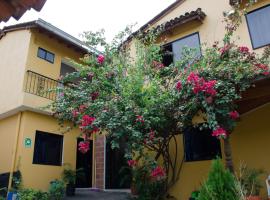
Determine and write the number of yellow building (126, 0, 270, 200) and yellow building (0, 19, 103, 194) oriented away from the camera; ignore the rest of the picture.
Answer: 0

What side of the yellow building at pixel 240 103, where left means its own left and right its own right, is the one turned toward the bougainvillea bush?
front

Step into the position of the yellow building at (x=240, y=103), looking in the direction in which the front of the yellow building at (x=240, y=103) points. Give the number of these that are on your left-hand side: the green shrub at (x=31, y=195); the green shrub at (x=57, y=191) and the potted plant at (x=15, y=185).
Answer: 0

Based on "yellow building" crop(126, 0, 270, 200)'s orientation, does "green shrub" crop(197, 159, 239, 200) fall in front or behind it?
in front

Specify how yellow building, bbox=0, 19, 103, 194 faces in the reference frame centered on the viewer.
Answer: facing the viewer and to the right of the viewer

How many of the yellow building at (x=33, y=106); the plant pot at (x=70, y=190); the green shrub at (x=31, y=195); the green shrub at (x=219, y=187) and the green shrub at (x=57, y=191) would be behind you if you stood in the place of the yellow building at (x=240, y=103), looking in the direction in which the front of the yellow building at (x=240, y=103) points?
0

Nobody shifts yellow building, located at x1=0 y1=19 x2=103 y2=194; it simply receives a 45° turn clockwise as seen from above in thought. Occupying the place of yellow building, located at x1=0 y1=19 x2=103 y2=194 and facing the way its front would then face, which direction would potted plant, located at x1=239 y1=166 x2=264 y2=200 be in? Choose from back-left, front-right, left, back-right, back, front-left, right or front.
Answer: front-left

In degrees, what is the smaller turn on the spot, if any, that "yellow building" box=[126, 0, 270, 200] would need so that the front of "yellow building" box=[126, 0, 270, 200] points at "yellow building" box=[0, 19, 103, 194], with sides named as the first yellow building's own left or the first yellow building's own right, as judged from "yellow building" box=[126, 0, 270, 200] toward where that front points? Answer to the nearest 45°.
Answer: approximately 45° to the first yellow building's own right

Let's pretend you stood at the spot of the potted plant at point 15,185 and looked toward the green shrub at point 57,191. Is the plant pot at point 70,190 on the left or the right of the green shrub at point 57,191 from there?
left

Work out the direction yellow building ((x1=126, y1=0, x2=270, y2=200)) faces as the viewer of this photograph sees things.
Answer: facing the viewer and to the left of the viewer
